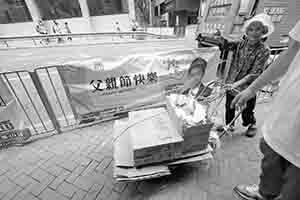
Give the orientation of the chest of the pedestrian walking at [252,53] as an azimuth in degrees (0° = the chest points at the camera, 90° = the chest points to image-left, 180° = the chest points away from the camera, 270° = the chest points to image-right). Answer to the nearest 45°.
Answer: approximately 45°

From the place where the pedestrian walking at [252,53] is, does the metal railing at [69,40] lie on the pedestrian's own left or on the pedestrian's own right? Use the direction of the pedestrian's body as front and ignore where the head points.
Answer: on the pedestrian's own right

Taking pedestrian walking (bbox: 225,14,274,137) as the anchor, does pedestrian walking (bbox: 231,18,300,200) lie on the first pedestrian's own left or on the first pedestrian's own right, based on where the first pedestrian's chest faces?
on the first pedestrian's own left

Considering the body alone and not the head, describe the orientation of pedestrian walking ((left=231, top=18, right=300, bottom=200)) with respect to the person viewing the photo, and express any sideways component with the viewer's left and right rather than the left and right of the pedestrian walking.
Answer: facing to the left of the viewer
